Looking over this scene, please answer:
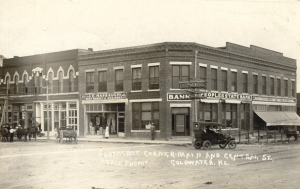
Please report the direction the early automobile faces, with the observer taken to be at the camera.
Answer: facing away from the viewer and to the right of the viewer

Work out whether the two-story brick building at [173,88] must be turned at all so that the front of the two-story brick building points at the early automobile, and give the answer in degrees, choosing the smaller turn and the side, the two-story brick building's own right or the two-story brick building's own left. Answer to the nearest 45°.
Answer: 0° — it already faces it

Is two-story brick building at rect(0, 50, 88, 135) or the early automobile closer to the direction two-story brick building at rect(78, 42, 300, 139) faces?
the early automobile

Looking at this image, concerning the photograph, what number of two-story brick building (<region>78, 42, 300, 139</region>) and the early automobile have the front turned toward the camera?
1

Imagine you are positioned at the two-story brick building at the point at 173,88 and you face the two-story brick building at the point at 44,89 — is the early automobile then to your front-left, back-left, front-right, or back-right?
back-left

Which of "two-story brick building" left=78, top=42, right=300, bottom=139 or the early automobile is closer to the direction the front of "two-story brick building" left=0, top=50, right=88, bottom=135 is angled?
the early automobile

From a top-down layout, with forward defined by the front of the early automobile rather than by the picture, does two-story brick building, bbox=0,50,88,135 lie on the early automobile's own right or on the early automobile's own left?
on the early automobile's own left

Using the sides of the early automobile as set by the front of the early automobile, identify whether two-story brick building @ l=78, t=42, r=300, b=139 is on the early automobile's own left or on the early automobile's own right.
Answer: on the early automobile's own left

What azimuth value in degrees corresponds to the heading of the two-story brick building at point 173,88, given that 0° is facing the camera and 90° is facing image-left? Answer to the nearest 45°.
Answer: approximately 0°

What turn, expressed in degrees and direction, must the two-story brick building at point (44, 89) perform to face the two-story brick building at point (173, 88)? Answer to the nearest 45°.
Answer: approximately 90° to its left

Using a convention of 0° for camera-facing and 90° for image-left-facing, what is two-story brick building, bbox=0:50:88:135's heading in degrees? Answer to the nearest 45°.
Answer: approximately 45°
